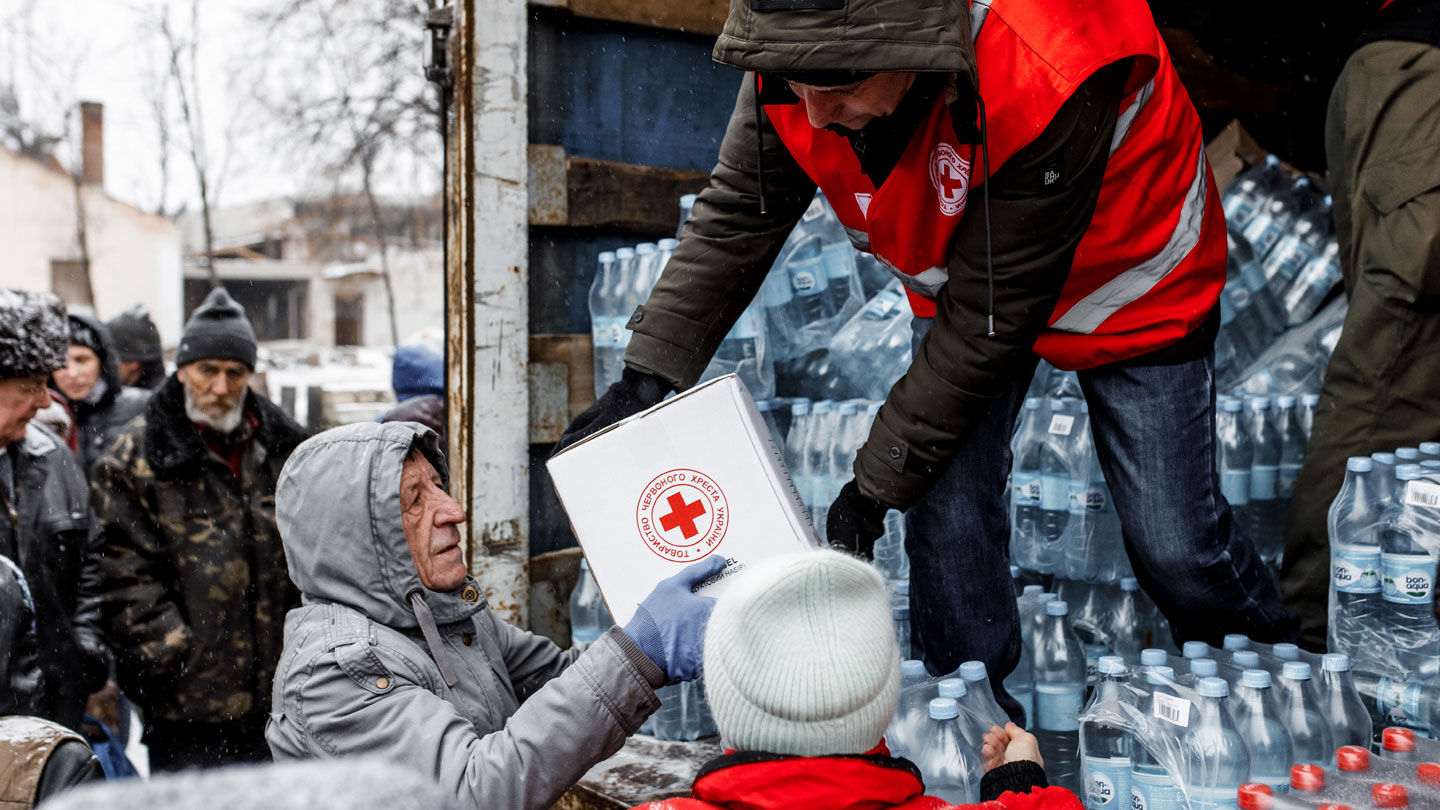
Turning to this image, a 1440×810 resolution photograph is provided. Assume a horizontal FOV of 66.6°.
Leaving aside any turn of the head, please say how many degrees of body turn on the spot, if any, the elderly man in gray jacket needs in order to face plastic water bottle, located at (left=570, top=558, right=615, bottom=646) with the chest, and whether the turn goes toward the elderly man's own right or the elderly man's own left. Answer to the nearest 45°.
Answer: approximately 90° to the elderly man's own left

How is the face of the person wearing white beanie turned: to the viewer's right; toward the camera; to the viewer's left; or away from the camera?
away from the camera

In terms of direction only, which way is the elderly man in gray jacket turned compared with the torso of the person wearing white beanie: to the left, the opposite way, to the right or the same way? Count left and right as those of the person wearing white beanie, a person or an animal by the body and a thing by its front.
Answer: to the right

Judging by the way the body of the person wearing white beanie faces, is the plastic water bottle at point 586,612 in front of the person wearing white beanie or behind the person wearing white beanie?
in front

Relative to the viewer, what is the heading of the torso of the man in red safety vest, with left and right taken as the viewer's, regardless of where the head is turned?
facing the viewer and to the left of the viewer

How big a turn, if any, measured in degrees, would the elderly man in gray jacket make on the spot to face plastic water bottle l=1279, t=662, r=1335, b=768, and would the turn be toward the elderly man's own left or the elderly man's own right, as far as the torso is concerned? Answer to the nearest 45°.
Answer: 0° — they already face it

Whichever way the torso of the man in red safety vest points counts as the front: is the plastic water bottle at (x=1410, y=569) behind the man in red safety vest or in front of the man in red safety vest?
behind

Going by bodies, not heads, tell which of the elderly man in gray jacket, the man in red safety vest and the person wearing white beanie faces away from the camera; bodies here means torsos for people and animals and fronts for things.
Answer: the person wearing white beanie

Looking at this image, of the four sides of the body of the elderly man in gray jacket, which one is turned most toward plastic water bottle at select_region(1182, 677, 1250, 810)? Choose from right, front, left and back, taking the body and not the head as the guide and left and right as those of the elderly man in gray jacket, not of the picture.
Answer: front

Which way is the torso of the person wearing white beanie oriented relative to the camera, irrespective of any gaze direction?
away from the camera

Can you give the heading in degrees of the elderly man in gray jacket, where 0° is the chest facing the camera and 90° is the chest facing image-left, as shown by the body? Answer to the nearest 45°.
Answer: approximately 270°

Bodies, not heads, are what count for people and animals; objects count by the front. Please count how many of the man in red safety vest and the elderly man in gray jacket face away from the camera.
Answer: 0

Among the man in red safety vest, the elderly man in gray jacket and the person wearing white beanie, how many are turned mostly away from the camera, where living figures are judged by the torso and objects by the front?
1

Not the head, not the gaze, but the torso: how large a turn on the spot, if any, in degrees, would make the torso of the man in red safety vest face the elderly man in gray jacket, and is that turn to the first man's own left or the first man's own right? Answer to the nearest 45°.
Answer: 0° — they already face them

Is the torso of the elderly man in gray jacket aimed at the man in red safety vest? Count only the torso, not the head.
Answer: yes

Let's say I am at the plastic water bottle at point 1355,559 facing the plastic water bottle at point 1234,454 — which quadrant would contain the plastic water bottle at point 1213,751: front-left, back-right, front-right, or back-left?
back-left

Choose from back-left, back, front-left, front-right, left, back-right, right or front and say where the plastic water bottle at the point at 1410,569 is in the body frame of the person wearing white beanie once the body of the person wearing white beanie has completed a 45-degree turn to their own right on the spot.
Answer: front
